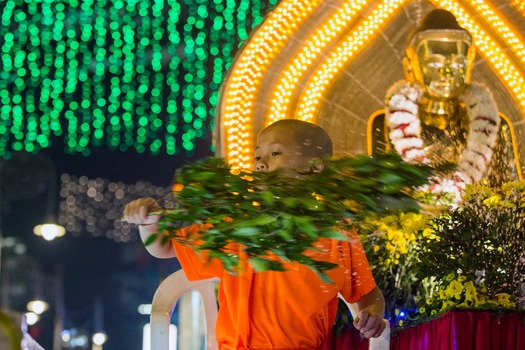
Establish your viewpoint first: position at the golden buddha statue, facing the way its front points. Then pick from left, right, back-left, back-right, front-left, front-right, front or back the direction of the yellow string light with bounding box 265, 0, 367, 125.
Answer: right

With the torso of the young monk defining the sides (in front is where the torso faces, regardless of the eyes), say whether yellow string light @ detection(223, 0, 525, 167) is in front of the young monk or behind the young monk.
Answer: behind

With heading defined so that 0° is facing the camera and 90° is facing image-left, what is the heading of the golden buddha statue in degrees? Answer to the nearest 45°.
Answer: approximately 0°

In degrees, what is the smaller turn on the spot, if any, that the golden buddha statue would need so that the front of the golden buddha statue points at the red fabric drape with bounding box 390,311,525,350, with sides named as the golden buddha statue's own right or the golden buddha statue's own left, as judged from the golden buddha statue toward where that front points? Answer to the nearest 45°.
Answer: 0° — it already faces it

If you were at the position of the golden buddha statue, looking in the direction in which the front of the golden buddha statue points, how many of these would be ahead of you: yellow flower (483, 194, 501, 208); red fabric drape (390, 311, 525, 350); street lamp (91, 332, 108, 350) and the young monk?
3

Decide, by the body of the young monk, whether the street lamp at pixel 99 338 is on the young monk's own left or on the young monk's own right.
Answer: on the young monk's own right

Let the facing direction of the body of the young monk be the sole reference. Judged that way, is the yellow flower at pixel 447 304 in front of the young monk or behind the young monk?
behind

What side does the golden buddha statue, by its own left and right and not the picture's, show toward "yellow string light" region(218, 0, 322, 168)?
right

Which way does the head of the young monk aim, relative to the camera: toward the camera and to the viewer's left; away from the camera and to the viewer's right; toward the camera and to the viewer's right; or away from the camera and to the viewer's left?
toward the camera and to the viewer's left

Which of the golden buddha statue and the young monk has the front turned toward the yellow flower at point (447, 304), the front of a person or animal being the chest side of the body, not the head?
the golden buddha statue

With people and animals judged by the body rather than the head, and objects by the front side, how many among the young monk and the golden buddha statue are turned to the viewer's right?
0

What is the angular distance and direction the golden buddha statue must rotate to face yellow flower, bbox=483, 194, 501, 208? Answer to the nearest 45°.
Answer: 0° — it already faces it

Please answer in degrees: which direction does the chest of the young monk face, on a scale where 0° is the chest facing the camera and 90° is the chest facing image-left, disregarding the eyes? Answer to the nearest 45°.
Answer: approximately 45°

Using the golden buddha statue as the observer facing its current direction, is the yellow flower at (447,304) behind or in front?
in front
